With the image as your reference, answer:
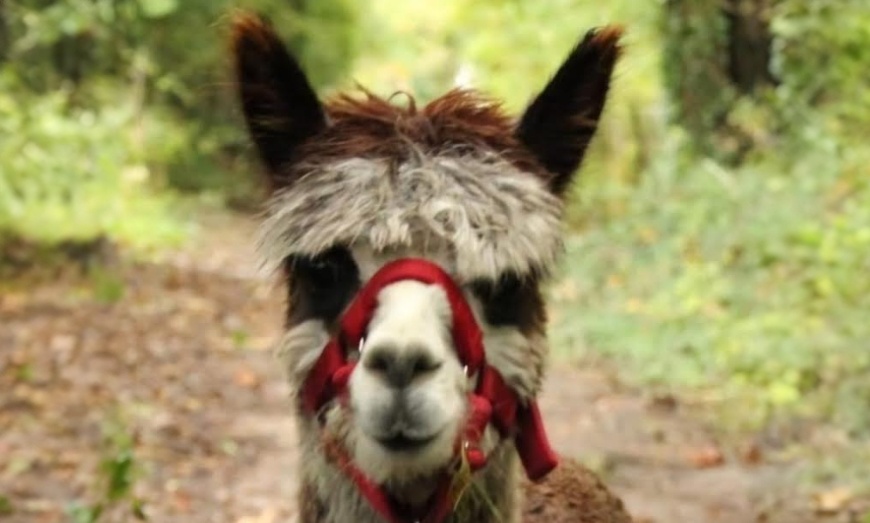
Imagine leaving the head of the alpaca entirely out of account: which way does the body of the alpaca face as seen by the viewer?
toward the camera

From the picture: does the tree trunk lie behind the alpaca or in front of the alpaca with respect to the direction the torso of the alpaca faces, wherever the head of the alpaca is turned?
behind

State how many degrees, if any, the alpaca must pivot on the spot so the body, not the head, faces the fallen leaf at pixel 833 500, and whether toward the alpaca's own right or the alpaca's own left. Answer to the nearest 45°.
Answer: approximately 135° to the alpaca's own left
